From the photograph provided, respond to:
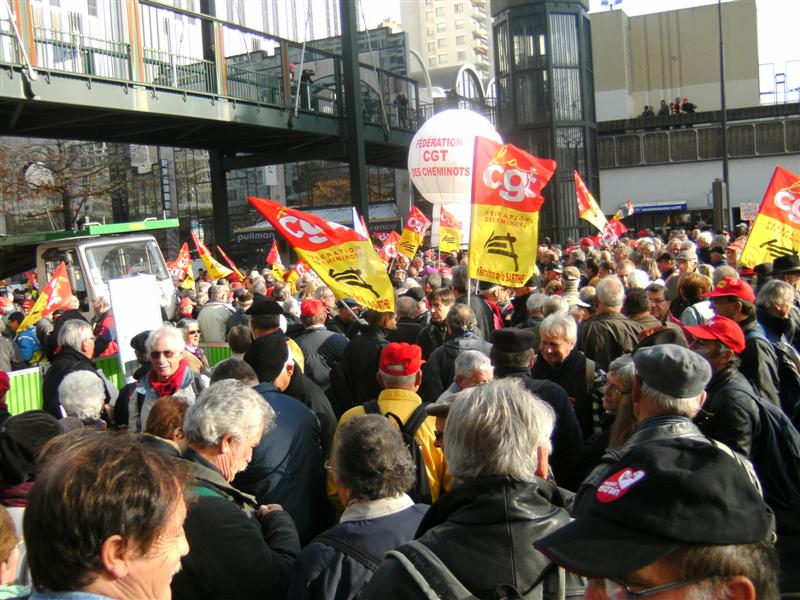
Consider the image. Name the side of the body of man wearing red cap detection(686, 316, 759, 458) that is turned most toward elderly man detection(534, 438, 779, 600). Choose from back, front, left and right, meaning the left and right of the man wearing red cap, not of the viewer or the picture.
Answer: left

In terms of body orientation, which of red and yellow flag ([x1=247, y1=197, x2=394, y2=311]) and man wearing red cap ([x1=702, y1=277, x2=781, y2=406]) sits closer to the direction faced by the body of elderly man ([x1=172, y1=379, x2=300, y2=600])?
the man wearing red cap

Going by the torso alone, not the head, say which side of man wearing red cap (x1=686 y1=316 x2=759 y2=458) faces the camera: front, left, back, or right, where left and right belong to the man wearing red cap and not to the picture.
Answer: left

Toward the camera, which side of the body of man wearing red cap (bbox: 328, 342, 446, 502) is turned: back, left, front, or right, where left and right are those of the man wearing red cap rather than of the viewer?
back

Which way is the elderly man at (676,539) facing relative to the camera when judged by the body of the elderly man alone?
to the viewer's left

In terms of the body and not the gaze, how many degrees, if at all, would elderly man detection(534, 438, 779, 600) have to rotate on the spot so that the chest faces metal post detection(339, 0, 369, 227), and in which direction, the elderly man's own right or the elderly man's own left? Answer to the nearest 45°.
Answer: approximately 90° to the elderly man's own right

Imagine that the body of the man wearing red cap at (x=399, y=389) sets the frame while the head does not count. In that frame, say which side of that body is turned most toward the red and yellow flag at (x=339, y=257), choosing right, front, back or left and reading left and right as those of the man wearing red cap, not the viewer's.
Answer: front

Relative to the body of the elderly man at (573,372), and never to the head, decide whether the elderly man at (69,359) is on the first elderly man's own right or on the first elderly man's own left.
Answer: on the first elderly man's own right

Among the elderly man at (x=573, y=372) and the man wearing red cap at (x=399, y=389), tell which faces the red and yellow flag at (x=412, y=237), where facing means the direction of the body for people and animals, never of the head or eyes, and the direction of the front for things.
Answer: the man wearing red cap
